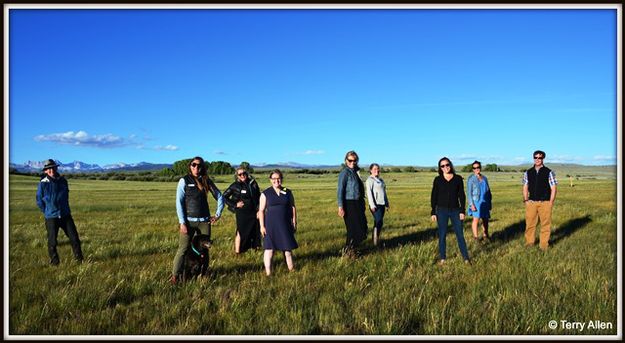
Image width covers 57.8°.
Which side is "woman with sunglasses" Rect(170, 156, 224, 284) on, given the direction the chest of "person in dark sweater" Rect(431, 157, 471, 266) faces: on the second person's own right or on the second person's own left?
on the second person's own right

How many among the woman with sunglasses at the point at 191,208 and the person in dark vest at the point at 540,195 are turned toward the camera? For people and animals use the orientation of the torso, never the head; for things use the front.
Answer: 2

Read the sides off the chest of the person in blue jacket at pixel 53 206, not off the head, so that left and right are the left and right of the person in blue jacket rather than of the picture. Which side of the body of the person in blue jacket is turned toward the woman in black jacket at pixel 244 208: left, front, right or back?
left

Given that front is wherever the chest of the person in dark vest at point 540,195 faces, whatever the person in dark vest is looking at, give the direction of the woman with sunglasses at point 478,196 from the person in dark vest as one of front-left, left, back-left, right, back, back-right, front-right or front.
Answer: back-right

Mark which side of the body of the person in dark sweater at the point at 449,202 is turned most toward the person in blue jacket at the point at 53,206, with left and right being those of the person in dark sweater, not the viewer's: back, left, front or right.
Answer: right

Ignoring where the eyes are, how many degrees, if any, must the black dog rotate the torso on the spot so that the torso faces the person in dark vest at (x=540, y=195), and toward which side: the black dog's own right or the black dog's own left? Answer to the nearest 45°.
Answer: approximately 45° to the black dog's own left

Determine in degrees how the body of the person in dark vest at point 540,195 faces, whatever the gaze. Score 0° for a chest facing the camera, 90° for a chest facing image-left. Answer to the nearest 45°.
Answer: approximately 0°

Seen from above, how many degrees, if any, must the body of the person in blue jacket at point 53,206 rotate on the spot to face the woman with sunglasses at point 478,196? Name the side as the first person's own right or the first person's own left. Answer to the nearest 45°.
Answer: approximately 90° to the first person's own left

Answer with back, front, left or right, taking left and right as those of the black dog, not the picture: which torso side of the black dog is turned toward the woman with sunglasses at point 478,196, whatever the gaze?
left

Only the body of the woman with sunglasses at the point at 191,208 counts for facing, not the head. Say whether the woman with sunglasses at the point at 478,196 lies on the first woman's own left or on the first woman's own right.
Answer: on the first woman's own left

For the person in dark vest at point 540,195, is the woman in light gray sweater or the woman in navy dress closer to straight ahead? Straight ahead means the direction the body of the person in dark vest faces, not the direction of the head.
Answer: the woman in navy dress
